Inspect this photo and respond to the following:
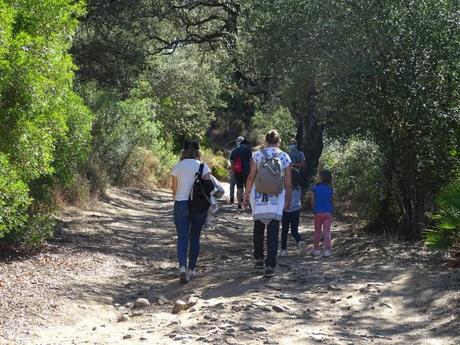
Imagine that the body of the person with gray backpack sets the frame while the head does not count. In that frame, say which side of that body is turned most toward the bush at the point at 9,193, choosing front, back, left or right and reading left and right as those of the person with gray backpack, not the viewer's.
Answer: left

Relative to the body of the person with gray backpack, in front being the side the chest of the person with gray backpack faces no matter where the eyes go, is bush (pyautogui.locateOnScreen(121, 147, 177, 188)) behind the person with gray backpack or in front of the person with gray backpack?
in front

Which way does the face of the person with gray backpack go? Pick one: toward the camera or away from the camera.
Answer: away from the camera

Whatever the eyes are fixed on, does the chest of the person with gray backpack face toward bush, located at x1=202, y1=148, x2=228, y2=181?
yes

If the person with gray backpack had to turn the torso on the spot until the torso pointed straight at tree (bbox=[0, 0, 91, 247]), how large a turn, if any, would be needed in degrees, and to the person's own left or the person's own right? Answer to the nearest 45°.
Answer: approximately 90° to the person's own left

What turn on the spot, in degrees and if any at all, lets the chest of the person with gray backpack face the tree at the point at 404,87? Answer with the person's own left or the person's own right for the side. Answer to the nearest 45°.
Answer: approximately 45° to the person's own right

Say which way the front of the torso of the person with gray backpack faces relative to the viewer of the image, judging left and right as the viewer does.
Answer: facing away from the viewer

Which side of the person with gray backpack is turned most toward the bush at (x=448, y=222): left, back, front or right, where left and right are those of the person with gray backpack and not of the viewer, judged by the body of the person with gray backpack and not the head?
right

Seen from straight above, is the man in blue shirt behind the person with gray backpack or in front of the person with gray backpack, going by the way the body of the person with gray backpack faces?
in front
